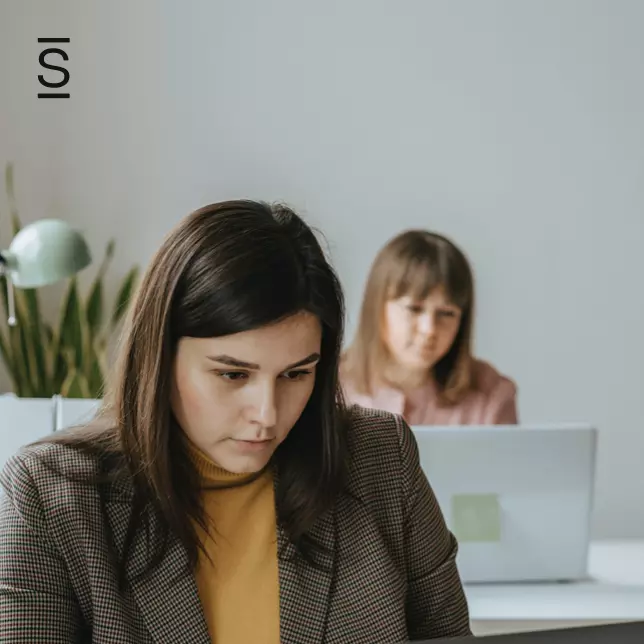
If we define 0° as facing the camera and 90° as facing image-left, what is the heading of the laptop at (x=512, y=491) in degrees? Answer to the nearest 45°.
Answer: approximately 180°

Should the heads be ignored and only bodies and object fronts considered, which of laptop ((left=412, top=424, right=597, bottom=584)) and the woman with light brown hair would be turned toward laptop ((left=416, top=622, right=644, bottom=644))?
the woman with light brown hair

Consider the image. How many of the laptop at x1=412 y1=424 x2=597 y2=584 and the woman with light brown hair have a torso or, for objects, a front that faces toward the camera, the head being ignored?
1

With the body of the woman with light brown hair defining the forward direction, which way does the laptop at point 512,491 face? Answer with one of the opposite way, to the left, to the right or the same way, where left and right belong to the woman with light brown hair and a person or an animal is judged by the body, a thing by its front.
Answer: the opposite way

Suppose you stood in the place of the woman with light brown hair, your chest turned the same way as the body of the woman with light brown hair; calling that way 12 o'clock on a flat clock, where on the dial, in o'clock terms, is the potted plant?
The potted plant is roughly at 4 o'clock from the woman with light brown hair.

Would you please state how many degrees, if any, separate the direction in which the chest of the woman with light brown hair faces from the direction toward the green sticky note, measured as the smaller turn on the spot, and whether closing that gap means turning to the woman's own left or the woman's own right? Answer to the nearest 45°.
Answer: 0° — they already face it

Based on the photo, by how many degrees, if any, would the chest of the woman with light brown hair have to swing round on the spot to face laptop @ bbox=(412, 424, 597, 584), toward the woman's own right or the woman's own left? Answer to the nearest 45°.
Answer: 0° — they already face it

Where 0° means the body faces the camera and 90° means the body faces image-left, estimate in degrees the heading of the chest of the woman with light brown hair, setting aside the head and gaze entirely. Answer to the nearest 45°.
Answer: approximately 0°

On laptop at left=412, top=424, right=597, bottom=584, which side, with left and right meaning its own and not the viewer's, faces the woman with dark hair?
back
